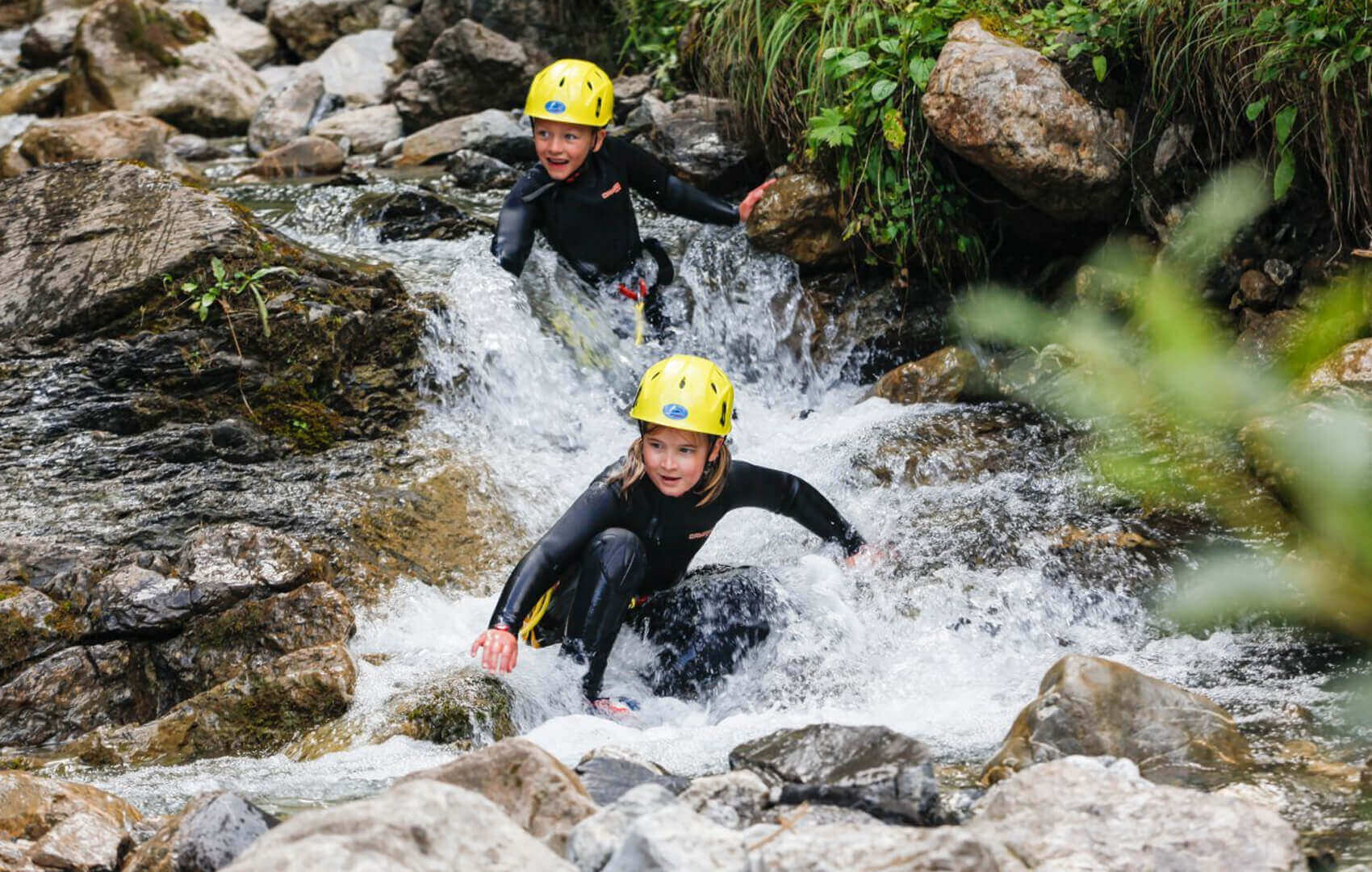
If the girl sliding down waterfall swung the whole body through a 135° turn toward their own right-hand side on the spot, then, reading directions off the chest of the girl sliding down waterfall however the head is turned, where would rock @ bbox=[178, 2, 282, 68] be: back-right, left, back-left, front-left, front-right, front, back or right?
front

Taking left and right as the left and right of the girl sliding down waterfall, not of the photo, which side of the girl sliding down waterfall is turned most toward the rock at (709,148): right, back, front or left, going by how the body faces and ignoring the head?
back

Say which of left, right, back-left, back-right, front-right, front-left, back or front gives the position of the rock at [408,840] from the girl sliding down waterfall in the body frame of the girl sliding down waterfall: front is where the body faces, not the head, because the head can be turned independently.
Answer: front

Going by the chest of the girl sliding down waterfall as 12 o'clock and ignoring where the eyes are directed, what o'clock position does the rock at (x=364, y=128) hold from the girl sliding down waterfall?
The rock is roughly at 5 o'clock from the girl sliding down waterfall.

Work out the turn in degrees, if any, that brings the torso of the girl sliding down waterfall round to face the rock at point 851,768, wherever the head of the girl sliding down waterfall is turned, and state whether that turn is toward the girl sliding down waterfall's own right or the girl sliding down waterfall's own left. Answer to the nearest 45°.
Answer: approximately 45° to the girl sliding down waterfall's own left

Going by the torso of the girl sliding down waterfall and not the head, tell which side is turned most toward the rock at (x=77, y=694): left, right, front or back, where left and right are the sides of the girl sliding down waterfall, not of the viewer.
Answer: right

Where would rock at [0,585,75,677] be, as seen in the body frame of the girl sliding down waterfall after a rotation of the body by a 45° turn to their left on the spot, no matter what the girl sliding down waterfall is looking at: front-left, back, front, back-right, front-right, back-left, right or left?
back-right

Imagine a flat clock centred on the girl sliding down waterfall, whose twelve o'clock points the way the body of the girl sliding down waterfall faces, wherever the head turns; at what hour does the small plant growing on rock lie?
The small plant growing on rock is roughly at 4 o'clock from the girl sliding down waterfall.

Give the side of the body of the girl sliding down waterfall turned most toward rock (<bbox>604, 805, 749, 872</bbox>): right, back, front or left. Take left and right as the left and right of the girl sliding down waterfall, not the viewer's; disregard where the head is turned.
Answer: front

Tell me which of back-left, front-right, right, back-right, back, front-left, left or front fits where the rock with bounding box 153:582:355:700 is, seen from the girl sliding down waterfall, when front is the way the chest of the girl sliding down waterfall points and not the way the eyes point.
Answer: right

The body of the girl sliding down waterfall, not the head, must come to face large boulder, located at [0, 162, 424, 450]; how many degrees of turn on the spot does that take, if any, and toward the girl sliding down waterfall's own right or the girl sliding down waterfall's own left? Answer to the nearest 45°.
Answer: approximately 135° to the girl sliding down waterfall's own right

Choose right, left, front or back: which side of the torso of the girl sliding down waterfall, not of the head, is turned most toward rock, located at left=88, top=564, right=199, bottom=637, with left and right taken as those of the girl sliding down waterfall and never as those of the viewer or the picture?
right

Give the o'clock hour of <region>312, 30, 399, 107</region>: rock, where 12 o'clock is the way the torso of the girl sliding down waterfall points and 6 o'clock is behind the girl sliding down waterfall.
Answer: The rock is roughly at 5 o'clock from the girl sliding down waterfall.

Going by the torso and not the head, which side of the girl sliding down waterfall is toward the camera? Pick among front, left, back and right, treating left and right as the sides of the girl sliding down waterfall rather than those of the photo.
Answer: front
